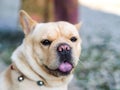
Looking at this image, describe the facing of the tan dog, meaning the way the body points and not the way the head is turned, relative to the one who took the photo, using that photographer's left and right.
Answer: facing the viewer and to the right of the viewer
